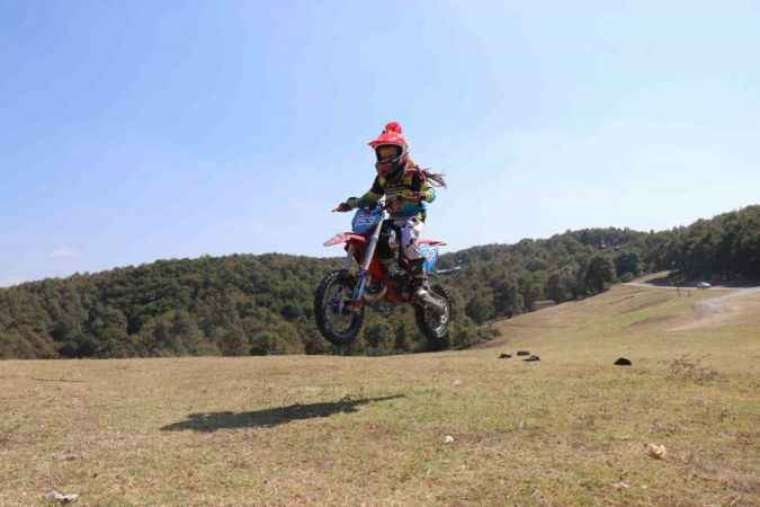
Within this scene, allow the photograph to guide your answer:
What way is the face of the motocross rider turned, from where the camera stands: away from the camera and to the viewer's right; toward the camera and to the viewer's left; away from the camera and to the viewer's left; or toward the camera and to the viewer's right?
toward the camera and to the viewer's left

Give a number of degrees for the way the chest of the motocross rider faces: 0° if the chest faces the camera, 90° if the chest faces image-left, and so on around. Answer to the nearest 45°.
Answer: approximately 45°
